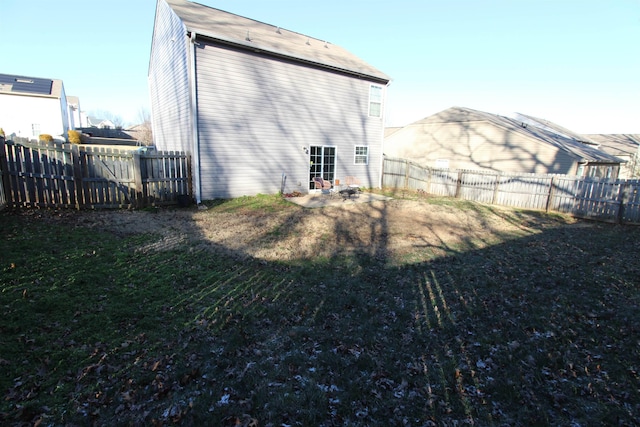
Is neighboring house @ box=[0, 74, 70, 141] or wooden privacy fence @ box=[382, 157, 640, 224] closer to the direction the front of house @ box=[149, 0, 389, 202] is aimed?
the neighboring house

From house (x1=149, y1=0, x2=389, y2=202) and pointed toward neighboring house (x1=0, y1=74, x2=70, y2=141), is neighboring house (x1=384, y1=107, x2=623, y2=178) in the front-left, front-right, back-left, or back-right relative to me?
back-right

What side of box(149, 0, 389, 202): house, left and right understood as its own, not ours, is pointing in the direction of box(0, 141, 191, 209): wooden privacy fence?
left

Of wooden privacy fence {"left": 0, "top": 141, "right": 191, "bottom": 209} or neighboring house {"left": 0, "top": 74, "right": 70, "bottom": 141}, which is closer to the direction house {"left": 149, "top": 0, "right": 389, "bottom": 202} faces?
the neighboring house

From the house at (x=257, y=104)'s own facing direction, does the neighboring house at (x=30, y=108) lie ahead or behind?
ahead

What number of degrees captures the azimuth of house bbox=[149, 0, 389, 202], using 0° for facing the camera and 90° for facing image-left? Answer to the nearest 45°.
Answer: approximately 135°

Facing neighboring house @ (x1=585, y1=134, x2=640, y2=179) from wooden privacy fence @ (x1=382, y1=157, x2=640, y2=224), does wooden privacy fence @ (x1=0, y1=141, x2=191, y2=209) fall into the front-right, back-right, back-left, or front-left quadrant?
back-left

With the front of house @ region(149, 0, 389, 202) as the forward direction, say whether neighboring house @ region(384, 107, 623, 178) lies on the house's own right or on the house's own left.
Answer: on the house's own right

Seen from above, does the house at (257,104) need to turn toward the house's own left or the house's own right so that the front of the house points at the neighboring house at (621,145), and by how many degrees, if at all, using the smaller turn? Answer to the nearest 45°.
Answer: approximately 135° to the house's own right
